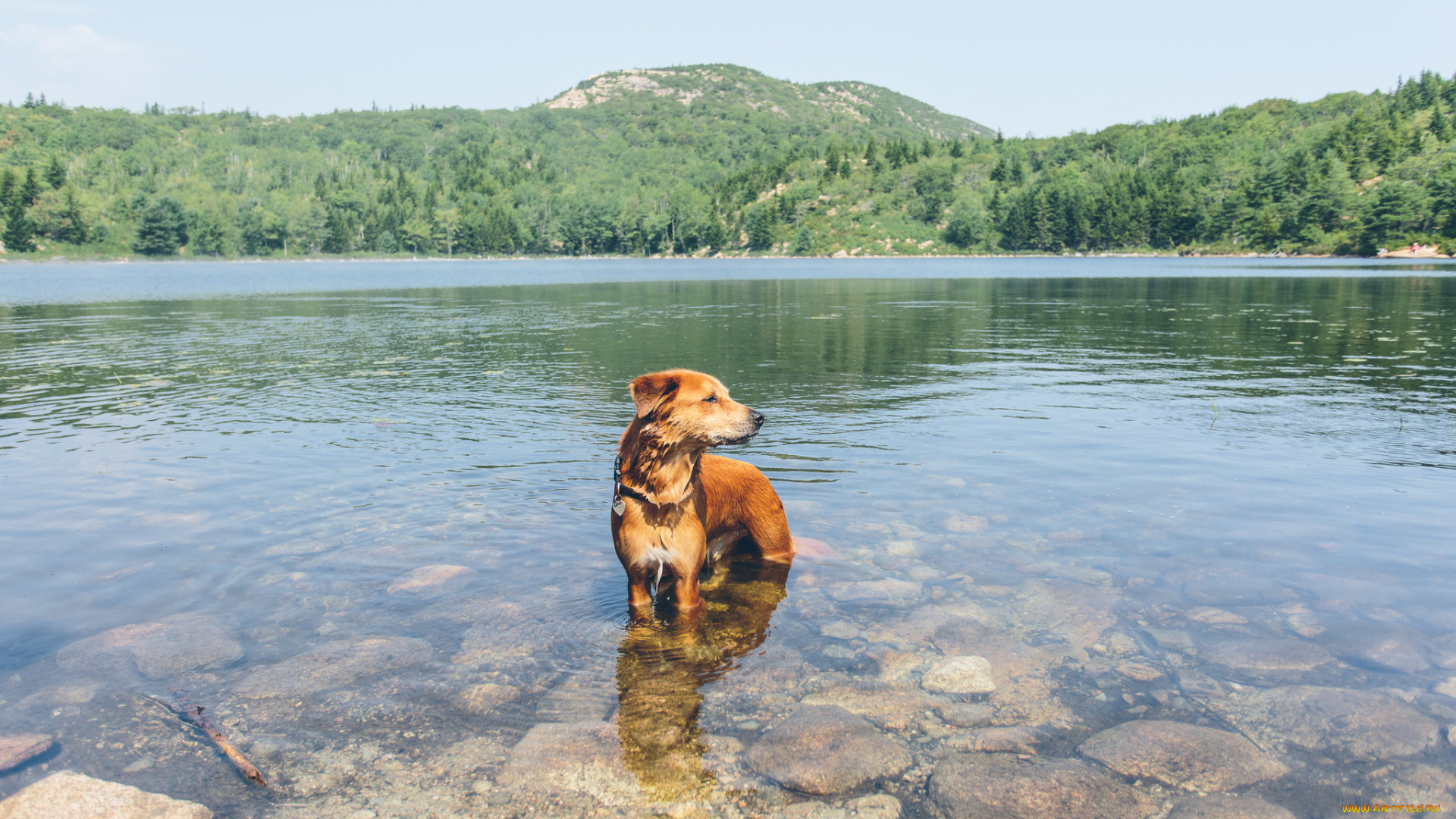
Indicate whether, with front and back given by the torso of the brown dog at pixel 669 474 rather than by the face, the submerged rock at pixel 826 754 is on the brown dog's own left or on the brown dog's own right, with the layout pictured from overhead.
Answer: on the brown dog's own left

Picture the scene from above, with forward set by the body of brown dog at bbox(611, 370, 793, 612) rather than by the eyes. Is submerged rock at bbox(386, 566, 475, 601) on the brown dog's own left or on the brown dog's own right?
on the brown dog's own right

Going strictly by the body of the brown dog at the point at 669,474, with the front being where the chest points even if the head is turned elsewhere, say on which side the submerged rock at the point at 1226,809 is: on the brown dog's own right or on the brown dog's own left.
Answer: on the brown dog's own left

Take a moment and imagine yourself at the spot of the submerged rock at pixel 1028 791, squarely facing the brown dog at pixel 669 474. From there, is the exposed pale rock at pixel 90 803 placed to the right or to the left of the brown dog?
left

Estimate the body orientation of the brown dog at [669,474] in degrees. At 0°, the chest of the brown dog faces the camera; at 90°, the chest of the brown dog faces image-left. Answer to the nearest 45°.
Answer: approximately 45°

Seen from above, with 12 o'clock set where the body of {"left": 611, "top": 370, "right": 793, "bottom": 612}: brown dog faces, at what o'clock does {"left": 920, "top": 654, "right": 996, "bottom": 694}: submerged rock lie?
The submerged rock is roughly at 8 o'clock from the brown dog.

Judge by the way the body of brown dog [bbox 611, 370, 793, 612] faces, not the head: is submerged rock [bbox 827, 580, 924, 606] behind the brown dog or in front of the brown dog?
behind

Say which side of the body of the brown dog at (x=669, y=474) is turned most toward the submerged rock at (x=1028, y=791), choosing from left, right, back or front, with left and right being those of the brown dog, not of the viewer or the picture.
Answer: left

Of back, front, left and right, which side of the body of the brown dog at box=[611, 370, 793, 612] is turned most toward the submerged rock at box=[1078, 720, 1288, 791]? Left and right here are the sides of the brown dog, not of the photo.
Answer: left

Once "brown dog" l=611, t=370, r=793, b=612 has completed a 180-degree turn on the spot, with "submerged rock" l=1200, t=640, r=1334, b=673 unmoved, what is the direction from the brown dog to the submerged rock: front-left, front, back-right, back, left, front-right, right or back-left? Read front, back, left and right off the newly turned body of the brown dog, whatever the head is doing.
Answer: front-right
